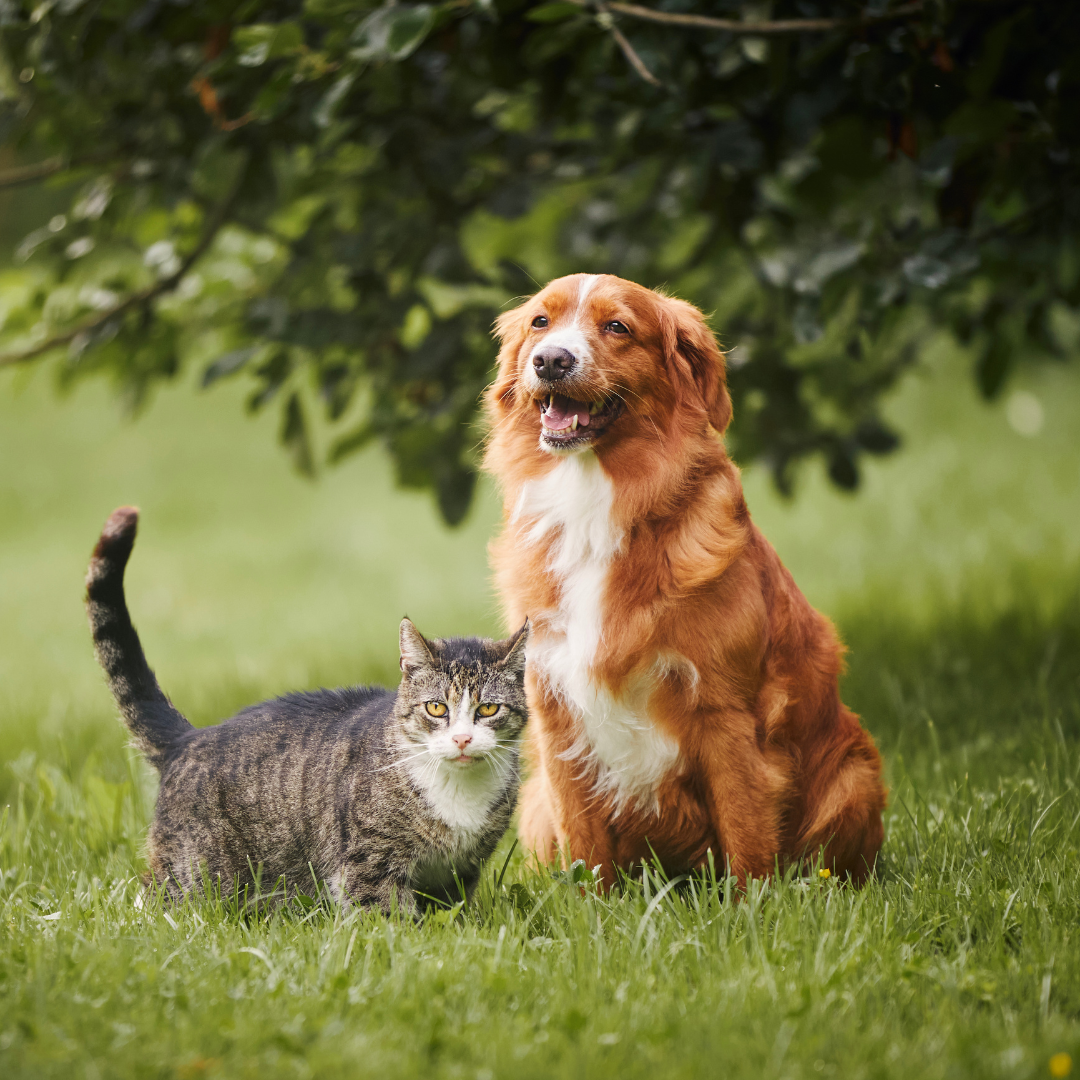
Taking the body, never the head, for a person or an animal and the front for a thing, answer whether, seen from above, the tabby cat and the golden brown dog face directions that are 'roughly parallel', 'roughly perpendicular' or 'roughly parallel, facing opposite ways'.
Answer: roughly perpendicular

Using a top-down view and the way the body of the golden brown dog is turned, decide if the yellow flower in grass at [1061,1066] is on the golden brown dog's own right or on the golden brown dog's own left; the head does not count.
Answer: on the golden brown dog's own left

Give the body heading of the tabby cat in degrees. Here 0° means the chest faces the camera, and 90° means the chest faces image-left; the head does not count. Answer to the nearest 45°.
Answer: approximately 315°

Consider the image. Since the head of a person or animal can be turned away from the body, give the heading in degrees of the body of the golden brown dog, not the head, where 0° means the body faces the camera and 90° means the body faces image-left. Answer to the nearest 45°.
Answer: approximately 45°
